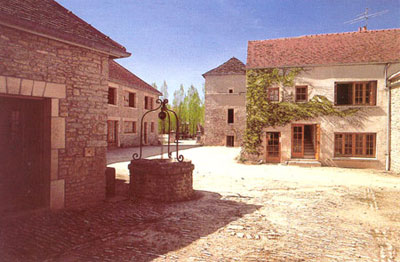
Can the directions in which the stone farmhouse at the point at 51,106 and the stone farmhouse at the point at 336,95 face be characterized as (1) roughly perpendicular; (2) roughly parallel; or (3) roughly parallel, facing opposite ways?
roughly perpendicular

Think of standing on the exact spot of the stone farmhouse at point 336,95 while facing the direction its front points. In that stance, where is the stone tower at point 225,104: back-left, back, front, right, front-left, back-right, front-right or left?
back-right

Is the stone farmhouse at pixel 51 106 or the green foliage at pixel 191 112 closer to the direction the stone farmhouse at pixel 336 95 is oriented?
the stone farmhouse

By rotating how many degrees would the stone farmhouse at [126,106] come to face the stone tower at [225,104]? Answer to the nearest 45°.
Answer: approximately 45° to its left

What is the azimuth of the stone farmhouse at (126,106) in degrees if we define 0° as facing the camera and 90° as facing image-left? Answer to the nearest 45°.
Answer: approximately 315°

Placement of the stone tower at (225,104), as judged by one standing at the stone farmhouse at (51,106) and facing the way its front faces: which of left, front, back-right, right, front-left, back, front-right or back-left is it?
left

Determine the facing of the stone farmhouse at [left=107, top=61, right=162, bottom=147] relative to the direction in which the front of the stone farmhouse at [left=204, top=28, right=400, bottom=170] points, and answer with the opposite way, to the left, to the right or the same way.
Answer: to the left
